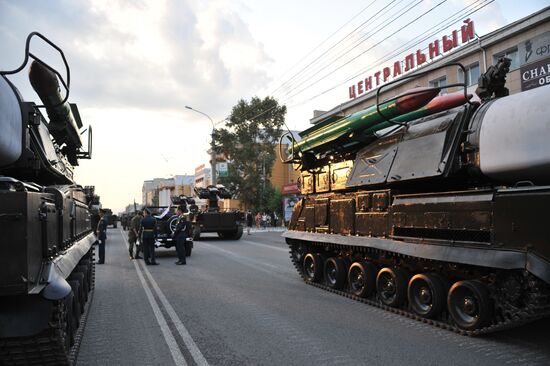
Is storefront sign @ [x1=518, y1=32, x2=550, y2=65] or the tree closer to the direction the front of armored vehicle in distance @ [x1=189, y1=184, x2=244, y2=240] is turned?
the storefront sign

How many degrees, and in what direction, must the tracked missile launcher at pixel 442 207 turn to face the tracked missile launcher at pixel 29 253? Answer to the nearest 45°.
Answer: approximately 90° to its right

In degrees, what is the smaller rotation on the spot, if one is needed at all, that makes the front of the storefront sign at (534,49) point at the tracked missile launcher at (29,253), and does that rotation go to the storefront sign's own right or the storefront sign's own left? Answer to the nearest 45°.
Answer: approximately 45° to the storefront sign's own left

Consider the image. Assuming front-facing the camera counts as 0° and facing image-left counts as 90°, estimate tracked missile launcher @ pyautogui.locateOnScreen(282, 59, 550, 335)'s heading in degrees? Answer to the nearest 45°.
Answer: approximately 315°

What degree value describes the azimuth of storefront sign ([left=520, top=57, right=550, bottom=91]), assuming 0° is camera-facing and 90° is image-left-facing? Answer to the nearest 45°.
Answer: approximately 45°

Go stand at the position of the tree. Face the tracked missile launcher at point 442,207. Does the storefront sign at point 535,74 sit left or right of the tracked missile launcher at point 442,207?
left

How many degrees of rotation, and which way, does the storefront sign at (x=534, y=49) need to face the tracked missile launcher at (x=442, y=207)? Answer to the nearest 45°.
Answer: approximately 45° to its left

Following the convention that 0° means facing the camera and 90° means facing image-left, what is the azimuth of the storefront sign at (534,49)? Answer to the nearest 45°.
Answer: approximately 45°
